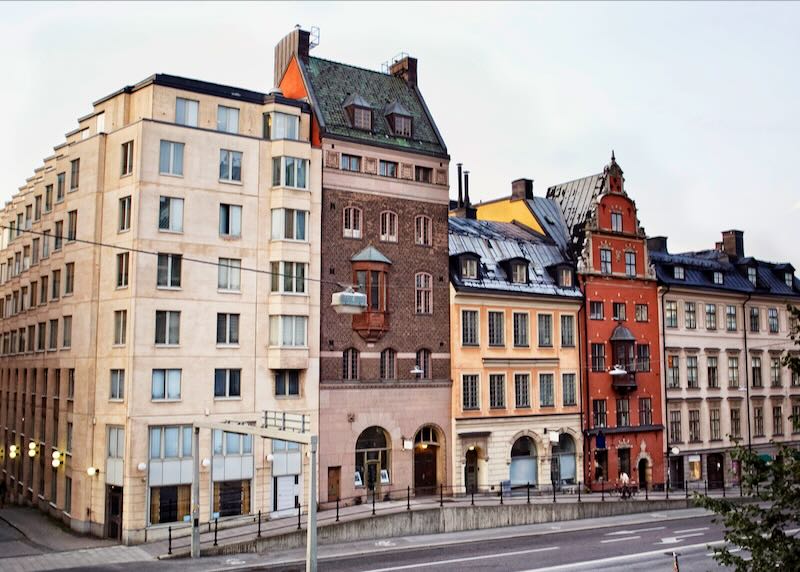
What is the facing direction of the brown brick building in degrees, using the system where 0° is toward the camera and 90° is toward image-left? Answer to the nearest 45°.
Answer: approximately 315°

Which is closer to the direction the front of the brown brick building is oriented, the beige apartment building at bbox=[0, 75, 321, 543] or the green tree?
the green tree

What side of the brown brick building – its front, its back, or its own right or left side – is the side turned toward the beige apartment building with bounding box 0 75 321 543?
right
